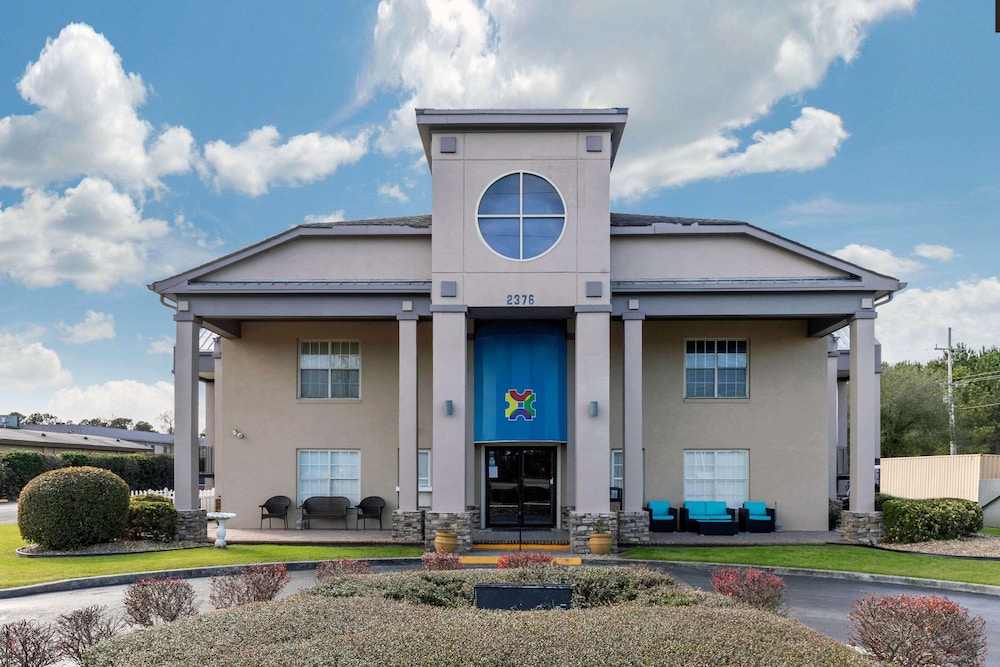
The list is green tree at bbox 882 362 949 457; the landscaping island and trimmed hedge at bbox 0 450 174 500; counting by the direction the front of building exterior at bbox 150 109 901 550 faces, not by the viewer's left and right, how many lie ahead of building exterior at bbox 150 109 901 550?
1

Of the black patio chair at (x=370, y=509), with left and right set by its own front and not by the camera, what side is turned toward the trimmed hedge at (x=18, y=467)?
right

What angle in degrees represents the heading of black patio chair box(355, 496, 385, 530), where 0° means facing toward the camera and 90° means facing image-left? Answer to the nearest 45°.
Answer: approximately 45°

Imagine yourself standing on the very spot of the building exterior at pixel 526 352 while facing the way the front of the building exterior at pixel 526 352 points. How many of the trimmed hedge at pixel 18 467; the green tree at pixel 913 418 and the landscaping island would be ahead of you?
1

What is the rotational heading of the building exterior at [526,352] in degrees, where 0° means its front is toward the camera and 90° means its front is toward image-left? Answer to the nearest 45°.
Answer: approximately 0°

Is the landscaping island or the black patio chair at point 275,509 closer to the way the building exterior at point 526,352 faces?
the landscaping island
